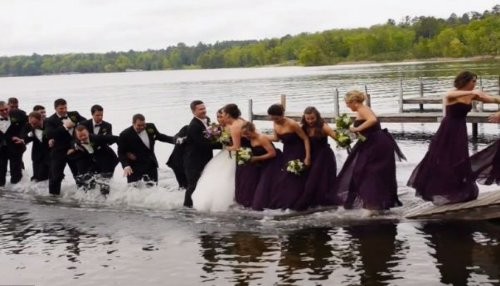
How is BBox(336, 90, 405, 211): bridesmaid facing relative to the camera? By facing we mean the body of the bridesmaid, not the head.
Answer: to the viewer's left

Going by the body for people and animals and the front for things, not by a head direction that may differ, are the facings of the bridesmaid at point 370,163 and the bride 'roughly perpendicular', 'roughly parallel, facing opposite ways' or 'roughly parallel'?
roughly parallel

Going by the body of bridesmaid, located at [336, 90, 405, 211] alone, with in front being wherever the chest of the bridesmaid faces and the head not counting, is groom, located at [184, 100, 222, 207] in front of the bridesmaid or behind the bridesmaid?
in front

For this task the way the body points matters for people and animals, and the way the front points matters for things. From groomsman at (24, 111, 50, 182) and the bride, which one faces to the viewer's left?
the bride

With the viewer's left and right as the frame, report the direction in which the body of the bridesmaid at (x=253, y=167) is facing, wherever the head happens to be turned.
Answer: facing the viewer and to the left of the viewer

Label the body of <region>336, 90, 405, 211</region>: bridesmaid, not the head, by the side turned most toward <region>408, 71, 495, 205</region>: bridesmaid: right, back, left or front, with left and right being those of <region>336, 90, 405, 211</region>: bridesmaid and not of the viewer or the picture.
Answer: back

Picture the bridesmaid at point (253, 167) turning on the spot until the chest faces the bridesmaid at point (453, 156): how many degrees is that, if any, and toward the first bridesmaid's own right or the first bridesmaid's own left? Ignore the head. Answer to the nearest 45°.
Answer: approximately 90° to the first bridesmaid's own left

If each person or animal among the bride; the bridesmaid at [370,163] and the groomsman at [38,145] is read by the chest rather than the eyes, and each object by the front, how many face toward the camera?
1

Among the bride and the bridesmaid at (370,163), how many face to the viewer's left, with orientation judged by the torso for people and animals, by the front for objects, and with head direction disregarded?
2

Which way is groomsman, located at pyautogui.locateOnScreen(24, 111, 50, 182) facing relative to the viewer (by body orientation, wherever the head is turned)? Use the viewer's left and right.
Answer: facing the viewer

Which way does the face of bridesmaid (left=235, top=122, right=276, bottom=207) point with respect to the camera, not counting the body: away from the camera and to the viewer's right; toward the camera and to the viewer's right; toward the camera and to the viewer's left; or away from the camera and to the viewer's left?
toward the camera and to the viewer's left

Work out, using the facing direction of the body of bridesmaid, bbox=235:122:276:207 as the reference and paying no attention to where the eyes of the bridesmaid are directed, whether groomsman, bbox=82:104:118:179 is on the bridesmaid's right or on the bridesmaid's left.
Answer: on the bridesmaid's right
